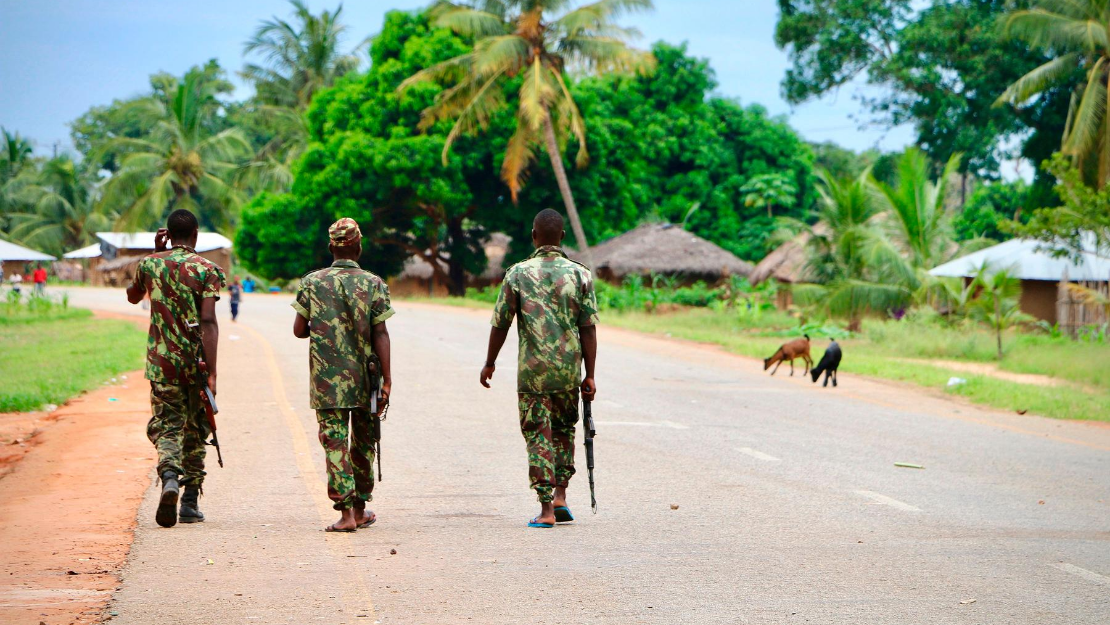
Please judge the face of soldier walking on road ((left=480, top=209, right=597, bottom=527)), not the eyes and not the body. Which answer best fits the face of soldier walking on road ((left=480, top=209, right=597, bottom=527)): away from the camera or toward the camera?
away from the camera

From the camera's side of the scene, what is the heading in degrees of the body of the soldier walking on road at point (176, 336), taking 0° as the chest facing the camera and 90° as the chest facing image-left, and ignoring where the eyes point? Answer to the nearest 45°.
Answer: approximately 180°

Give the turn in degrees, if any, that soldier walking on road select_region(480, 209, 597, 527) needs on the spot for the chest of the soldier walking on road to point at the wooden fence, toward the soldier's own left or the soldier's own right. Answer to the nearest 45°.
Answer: approximately 45° to the soldier's own right

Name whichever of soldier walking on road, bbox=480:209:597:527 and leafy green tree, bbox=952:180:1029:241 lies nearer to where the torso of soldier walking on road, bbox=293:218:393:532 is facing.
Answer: the leafy green tree

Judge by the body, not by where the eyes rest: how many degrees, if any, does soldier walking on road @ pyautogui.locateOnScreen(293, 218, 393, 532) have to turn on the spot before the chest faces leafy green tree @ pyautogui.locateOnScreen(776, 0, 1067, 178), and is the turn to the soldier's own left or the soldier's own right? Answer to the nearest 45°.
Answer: approximately 45° to the soldier's own right

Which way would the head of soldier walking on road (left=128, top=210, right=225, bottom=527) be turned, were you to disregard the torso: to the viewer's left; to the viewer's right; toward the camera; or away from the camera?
away from the camera

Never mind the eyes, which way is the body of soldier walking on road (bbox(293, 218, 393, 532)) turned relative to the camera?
away from the camera

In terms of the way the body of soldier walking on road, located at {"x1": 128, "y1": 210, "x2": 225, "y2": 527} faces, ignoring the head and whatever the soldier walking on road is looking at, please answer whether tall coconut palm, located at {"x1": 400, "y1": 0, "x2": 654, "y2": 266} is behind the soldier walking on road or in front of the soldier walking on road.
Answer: in front

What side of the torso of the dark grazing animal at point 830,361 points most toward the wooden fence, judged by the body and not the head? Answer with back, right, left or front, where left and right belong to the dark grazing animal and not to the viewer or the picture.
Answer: back

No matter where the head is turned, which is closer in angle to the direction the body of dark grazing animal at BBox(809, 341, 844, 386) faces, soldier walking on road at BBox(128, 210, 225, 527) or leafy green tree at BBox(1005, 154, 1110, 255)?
the soldier walking on road

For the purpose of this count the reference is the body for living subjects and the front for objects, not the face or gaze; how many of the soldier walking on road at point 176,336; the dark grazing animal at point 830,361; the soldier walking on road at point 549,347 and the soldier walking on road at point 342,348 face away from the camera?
3

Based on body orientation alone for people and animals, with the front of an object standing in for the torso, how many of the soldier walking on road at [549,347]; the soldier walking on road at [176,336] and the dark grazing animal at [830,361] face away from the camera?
2

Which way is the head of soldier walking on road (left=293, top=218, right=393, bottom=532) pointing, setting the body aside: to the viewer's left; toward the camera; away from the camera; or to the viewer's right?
away from the camera

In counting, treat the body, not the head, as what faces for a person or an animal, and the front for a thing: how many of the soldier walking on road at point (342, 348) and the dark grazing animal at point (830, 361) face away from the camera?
1

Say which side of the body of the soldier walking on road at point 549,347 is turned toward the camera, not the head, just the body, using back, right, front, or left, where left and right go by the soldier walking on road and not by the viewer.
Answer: back

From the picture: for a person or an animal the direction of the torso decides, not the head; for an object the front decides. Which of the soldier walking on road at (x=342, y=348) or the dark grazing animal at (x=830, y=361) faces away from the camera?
the soldier walking on road
